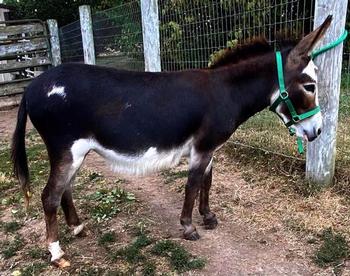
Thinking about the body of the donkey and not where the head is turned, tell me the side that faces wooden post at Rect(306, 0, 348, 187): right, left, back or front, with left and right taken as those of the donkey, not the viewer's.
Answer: front

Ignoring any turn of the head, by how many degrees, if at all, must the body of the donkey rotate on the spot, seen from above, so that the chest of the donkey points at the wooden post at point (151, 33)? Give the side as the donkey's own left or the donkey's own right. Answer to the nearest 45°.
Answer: approximately 90° to the donkey's own left

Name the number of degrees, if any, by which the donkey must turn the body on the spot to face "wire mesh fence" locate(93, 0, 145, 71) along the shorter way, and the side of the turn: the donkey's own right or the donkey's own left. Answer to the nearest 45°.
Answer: approximately 90° to the donkey's own left

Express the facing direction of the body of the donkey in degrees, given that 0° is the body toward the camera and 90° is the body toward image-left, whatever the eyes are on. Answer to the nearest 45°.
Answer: approximately 270°

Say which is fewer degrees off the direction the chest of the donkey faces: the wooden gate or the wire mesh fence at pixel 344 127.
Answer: the wire mesh fence

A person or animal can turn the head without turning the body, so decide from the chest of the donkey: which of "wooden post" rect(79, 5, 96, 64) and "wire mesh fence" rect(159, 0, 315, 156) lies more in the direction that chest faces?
the wire mesh fence
